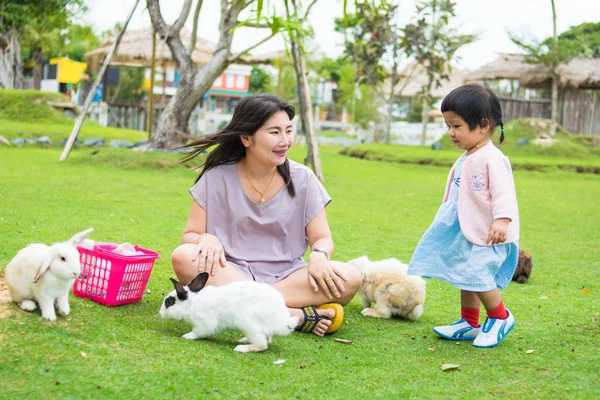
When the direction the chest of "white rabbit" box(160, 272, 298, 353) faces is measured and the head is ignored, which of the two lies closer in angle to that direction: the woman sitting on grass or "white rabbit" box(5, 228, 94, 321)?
the white rabbit

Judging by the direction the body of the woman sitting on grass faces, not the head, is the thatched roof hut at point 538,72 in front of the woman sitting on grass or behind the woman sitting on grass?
behind

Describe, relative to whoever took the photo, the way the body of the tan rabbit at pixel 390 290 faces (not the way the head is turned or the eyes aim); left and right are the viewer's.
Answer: facing away from the viewer and to the left of the viewer

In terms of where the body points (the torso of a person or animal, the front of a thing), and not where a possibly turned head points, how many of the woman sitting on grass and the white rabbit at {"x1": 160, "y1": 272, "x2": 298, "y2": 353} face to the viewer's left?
1

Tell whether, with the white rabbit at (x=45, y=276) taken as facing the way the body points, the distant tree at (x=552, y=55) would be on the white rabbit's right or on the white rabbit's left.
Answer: on the white rabbit's left

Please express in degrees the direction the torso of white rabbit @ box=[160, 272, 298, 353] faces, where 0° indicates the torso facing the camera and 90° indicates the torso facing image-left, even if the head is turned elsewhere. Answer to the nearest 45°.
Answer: approximately 90°

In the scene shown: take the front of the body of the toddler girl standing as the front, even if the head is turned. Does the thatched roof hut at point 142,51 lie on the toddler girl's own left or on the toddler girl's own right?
on the toddler girl's own right

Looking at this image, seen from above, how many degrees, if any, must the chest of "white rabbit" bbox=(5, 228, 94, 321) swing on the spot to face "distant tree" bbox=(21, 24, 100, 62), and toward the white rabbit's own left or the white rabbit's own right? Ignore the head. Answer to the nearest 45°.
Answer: approximately 135° to the white rabbit's own left
